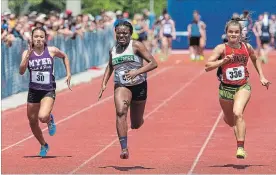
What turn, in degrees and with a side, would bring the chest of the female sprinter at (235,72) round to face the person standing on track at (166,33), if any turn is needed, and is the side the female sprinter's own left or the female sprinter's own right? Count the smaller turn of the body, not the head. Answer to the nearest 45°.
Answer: approximately 180°

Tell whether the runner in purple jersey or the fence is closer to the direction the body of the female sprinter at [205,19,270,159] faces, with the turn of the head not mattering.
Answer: the runner in purple jersey

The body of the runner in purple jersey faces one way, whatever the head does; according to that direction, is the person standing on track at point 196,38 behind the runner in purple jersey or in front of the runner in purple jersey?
behind

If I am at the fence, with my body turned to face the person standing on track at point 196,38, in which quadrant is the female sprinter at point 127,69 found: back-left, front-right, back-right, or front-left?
back-right

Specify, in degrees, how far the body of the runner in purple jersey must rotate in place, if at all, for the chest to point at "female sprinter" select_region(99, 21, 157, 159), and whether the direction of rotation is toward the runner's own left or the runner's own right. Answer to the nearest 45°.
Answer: approximately 45° to the runner's own left

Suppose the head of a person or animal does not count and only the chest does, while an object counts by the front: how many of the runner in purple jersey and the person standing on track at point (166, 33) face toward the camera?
2

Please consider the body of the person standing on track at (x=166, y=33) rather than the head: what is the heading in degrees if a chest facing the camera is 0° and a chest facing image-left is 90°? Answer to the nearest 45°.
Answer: approximately 0°
